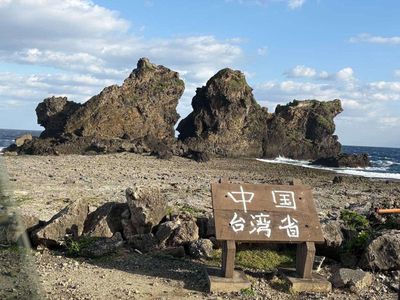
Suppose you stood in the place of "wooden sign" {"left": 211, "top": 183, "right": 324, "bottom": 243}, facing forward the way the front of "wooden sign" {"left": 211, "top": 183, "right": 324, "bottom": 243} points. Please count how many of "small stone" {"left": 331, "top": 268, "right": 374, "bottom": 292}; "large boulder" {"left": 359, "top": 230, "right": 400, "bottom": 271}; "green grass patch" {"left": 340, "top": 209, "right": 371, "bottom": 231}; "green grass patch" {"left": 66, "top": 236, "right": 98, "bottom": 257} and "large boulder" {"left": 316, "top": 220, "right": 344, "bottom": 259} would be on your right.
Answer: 1

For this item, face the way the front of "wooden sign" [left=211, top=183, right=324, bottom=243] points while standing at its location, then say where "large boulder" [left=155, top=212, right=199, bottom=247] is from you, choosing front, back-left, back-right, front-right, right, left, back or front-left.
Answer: back-right

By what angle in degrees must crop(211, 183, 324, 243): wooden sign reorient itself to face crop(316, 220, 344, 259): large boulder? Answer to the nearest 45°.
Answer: approximately 135° to its left

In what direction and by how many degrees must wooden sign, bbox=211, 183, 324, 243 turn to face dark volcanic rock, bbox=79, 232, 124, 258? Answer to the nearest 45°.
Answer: approximately 90° to its right

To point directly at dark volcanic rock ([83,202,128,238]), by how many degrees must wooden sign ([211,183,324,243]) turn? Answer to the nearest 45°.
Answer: approximately 135° to its right

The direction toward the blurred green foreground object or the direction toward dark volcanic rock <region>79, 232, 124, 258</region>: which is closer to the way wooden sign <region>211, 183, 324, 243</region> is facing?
the blurred green foreground object

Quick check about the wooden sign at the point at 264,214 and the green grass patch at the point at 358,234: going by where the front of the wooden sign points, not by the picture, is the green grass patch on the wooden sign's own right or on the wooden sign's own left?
on the wooden sign's own left

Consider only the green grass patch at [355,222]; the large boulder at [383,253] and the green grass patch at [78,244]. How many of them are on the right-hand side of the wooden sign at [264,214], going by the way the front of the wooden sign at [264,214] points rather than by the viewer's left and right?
1

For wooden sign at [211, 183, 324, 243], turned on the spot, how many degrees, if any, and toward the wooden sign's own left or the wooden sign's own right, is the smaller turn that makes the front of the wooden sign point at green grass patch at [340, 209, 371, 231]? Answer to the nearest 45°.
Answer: approximately 135° to the wooden sign's own left

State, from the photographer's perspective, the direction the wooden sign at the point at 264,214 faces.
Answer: facing the viewer

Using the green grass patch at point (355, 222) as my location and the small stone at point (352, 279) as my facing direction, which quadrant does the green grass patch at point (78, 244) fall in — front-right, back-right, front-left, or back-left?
front-right

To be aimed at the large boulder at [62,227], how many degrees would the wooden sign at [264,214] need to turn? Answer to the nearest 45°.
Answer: approximately 90° to its right

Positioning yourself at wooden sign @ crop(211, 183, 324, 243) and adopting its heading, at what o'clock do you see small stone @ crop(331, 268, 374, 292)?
The small stone is roughly at 9 o'clock from the wooden sign.

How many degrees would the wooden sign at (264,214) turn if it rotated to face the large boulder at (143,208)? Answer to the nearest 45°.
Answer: approximately 135° to its right

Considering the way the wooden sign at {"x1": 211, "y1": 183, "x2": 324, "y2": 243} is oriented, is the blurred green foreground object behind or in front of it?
in front
